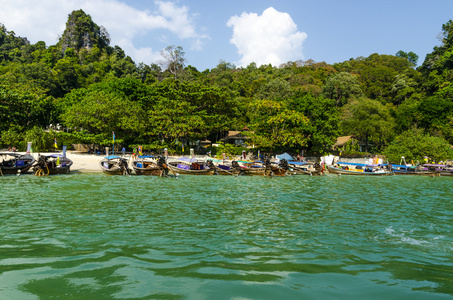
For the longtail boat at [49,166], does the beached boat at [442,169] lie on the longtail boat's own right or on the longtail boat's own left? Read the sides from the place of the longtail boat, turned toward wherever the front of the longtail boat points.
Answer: on the longtail boat's own right

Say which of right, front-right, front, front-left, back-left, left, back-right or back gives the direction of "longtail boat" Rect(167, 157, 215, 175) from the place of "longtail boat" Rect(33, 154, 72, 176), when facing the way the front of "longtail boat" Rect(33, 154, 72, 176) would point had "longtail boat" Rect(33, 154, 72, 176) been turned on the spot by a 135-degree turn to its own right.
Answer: left

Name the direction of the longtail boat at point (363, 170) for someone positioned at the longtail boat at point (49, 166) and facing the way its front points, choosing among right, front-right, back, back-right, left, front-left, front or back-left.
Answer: front-right

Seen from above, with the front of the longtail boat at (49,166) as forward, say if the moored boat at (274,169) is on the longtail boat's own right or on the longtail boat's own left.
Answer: on the longtail boat's own right

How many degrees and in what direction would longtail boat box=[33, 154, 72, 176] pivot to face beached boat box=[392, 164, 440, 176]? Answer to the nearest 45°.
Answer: approximately 45° to its right

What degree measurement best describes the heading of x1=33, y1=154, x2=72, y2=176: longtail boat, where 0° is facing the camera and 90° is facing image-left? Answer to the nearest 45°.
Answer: approximately 225°
